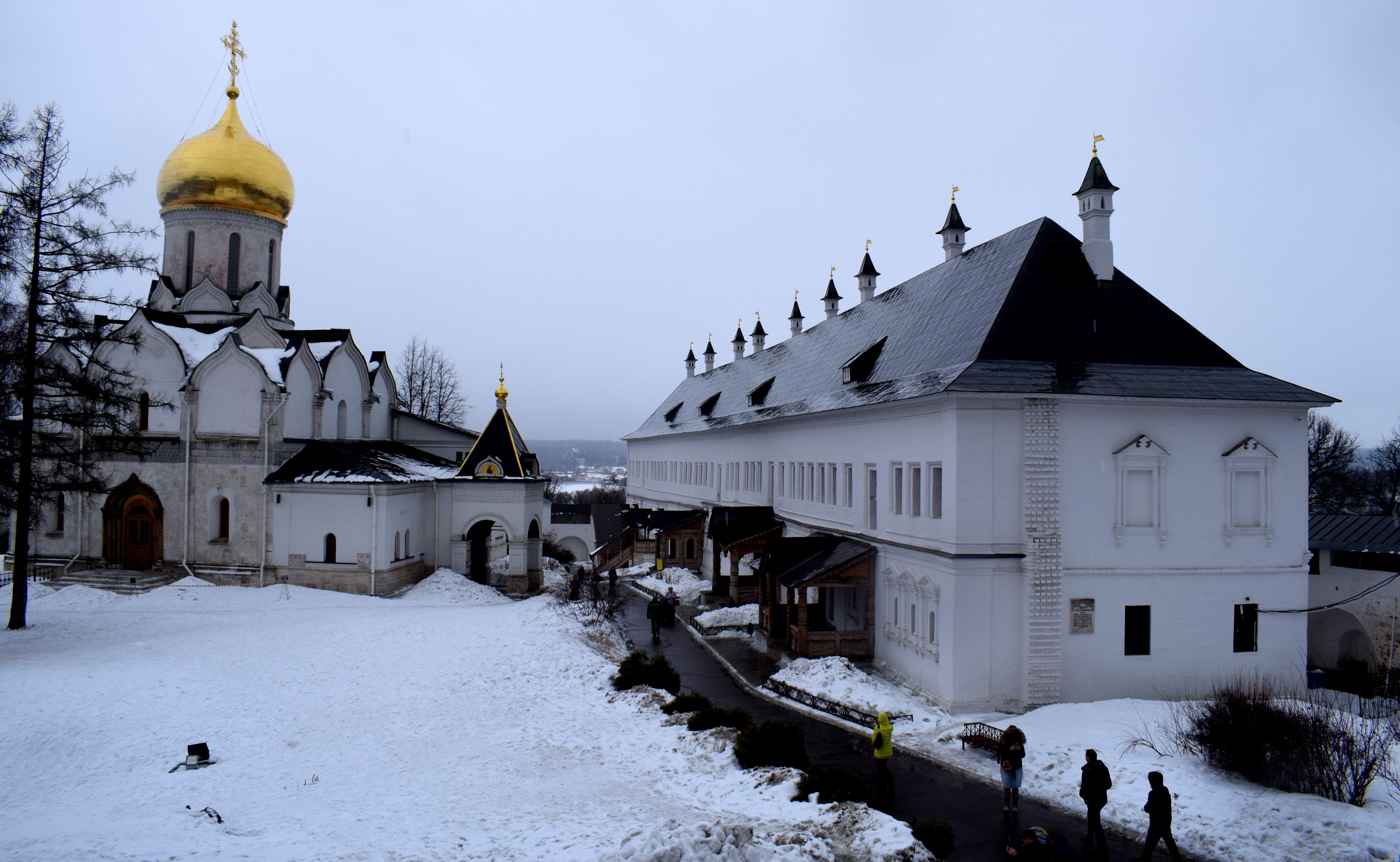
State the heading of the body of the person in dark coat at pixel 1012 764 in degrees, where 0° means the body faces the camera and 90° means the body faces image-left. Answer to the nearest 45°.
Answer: approximately 0°

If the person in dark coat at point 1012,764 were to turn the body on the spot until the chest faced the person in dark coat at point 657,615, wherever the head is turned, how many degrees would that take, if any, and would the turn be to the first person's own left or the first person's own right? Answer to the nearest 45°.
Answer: approximately 135° to the first person's own right

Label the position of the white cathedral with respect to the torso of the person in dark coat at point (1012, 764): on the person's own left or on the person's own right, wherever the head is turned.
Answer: on the person's own right

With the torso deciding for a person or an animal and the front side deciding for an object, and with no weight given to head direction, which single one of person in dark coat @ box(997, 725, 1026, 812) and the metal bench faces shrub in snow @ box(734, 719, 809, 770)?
the metal bench

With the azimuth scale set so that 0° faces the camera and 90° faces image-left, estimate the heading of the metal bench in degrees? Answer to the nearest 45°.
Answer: approximately 45°

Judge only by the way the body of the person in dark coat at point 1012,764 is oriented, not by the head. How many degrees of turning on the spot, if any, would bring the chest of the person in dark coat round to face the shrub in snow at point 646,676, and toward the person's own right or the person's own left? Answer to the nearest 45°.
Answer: approximately 135° to the person's own right

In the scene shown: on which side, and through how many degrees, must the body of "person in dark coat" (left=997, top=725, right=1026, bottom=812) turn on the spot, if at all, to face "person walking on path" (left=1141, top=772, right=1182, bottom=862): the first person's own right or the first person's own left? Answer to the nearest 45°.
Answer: approximately 45° to the first person's own left
